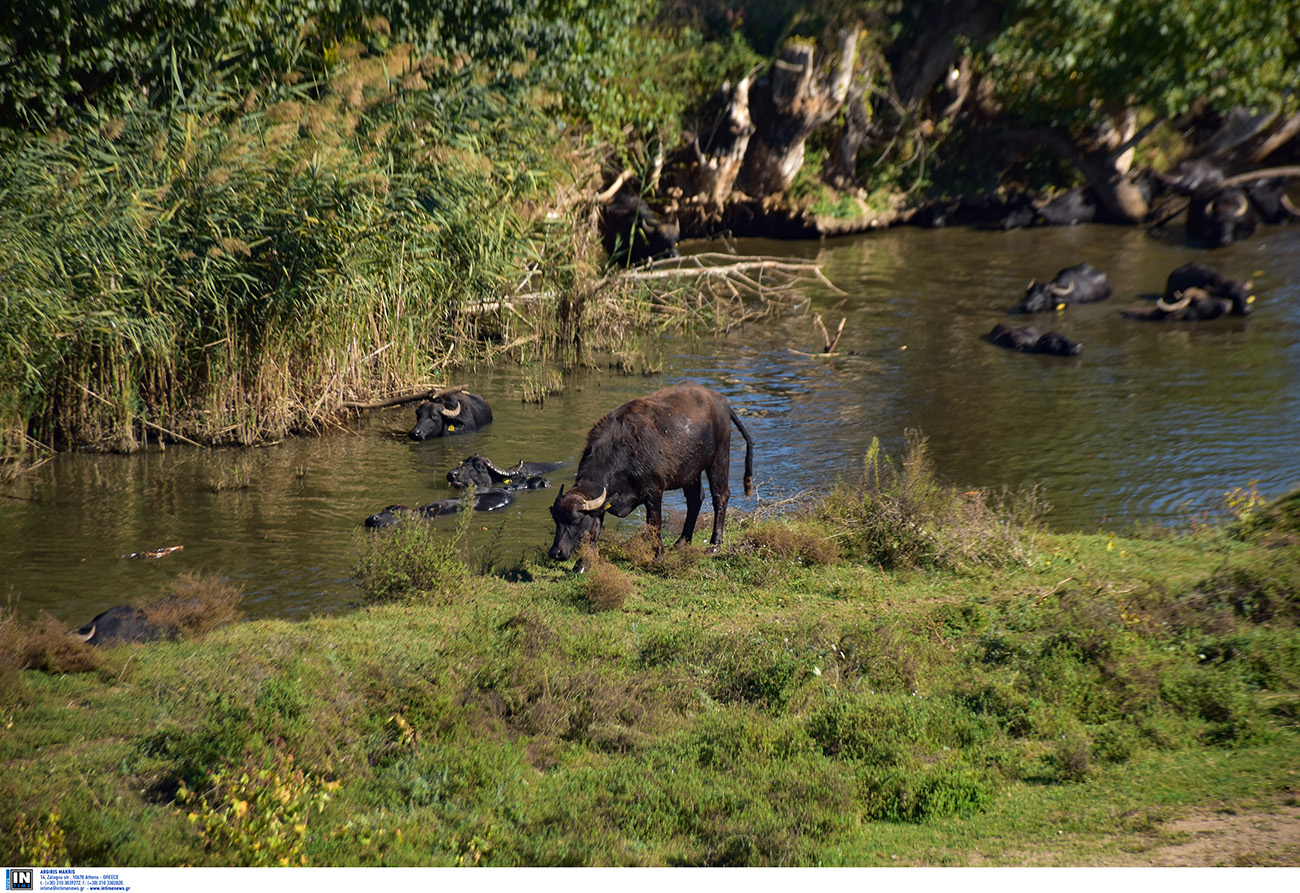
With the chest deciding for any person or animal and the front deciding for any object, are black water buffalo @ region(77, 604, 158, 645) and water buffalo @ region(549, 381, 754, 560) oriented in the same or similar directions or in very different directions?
same or similar directions

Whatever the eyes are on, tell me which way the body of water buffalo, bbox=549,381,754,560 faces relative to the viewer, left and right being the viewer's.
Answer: facing the viewer and to the left of the viewer

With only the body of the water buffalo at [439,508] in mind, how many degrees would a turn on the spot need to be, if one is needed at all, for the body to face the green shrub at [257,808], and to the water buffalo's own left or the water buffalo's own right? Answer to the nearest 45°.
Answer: approximately 90° to the water buffalo's own left

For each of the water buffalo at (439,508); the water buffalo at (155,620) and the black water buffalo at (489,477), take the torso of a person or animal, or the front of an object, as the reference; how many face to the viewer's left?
3

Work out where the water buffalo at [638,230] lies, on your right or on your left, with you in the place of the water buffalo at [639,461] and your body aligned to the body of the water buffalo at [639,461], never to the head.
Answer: on your right

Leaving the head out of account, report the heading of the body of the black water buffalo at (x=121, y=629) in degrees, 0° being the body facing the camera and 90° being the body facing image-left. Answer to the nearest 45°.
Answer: approximately 90°

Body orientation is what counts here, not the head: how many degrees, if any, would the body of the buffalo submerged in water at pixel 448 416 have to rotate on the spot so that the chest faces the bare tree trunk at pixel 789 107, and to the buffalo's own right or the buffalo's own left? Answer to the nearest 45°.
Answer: approximately 180°

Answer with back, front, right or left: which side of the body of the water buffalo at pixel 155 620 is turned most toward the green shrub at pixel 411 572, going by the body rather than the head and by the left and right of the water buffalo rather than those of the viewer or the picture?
back

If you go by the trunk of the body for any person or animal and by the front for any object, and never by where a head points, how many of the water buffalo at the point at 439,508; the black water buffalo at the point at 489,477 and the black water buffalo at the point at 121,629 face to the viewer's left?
3

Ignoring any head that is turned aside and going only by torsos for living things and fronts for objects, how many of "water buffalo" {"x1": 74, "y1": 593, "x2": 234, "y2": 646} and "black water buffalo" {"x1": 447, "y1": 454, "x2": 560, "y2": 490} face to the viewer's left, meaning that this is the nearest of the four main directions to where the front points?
2

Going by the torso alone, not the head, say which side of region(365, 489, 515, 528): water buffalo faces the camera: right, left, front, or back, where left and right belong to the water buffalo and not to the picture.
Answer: left

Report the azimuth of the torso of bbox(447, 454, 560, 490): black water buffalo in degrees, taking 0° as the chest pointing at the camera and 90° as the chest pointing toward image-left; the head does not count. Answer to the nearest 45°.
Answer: approximately 90°

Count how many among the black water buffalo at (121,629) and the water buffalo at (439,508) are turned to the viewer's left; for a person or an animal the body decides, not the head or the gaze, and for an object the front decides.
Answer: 2

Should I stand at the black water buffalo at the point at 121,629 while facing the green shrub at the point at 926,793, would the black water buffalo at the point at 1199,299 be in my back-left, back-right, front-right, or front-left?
front-left

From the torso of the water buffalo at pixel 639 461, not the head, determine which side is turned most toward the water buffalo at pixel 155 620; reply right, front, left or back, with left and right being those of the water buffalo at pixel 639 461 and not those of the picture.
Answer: front

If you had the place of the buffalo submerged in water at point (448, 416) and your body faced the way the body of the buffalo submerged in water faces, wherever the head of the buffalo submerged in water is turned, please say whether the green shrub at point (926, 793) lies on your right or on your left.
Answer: on your left

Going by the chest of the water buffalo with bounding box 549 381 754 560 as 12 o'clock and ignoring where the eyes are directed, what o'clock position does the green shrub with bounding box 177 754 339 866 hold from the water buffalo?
The green shrub is roughly at 11 o'clock from the water buffalo.
